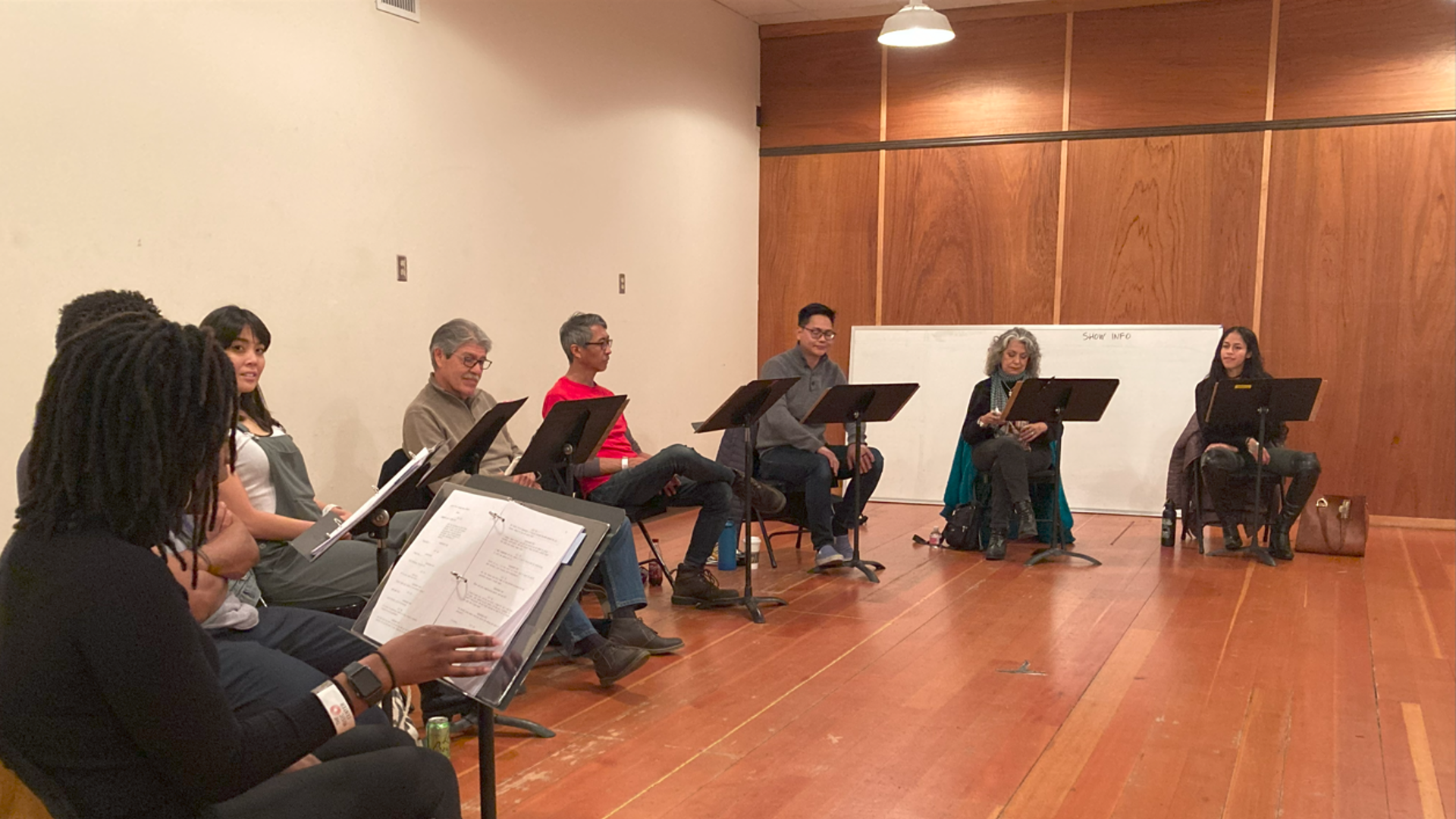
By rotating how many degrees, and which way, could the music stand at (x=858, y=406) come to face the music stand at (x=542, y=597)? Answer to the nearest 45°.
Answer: approximately 135° to its left

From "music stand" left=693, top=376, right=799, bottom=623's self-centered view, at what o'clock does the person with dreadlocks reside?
The person with dreadlocks is roughly at 8 o'clock from the music stand.

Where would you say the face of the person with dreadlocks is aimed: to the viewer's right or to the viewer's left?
to the viewer's right

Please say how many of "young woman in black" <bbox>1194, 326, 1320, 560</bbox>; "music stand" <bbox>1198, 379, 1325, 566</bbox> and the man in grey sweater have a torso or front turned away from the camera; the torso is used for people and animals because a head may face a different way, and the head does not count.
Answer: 1

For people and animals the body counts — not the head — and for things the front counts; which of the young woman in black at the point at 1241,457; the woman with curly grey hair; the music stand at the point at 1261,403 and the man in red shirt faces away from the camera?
the music stand

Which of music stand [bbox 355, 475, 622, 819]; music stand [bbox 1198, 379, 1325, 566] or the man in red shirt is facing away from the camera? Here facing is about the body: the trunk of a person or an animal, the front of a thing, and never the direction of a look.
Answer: music stand [bbox 1198, 379, 1325, 566]

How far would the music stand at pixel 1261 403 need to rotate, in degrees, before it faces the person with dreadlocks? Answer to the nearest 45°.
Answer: approximately 180°

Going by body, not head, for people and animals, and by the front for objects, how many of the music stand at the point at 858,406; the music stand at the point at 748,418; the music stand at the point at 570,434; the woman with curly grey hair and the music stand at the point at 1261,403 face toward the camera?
1

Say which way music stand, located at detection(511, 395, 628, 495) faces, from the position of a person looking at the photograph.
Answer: facing away from the viewer and to the left of the viewer

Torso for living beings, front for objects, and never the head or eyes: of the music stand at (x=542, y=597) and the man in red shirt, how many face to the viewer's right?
1

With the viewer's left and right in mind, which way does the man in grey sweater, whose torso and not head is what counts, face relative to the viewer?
facing the viewer and to the right of the viewer

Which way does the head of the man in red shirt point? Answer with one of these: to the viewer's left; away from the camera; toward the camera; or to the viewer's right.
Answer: to the viewer's right

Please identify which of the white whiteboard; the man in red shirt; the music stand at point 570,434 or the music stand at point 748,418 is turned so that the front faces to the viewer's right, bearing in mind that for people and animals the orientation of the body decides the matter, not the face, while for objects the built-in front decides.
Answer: the man in red shirt

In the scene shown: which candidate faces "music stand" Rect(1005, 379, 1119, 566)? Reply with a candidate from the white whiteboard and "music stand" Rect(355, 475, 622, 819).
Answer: the white whiteboard

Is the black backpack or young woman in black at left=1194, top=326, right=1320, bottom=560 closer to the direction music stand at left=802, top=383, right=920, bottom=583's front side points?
the black backpack

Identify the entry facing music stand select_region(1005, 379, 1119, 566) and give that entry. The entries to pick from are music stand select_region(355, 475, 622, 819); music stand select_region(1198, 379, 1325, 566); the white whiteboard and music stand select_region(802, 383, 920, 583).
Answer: the white whiteboard

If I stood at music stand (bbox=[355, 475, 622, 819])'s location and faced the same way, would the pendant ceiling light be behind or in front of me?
behind

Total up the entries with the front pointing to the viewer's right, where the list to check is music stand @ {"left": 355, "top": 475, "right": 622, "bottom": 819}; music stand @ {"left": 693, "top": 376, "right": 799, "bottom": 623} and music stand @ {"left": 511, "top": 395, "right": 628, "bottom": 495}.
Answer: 0

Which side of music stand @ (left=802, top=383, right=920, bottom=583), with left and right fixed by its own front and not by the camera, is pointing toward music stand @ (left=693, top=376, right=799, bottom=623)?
left

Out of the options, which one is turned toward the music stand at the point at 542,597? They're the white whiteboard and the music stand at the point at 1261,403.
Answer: the white whiteboard

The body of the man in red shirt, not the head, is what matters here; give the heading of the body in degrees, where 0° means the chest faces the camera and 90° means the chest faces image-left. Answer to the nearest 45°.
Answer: approximately 270°
